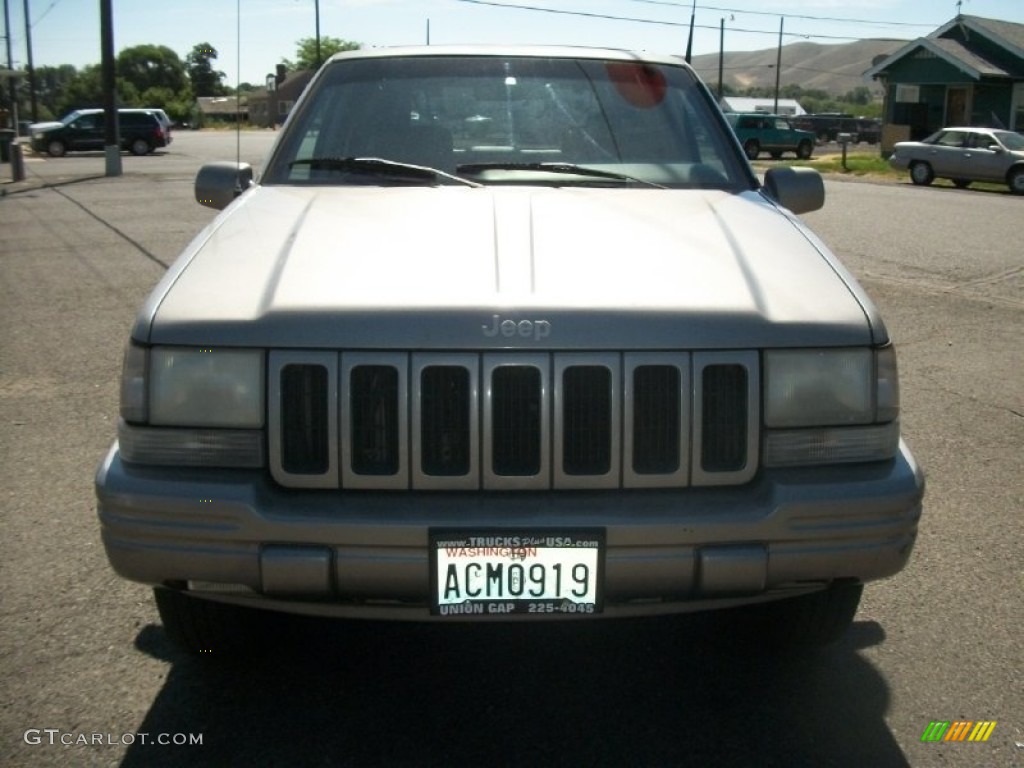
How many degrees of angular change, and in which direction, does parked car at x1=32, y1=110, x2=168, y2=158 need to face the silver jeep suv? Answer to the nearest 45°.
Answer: approximately 90° to its left

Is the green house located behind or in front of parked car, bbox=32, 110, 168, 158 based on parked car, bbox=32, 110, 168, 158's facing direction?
behind

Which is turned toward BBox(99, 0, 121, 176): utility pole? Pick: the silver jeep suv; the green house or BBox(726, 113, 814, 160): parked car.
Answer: the green house

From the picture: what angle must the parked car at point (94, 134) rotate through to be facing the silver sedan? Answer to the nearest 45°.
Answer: approximately 135° to its left

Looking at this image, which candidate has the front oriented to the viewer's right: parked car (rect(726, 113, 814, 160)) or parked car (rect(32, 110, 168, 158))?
parked car (rect(726, 113, 814, 160))

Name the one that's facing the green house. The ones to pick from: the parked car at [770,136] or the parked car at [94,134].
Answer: the parked car at [770,136]

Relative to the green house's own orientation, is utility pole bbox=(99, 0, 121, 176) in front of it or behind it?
in front

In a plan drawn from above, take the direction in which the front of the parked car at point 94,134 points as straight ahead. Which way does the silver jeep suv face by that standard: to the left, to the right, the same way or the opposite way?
to the left

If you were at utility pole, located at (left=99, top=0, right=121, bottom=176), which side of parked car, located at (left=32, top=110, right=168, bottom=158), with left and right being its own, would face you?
left
